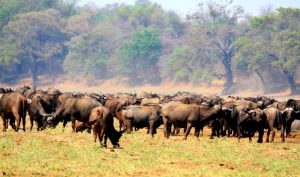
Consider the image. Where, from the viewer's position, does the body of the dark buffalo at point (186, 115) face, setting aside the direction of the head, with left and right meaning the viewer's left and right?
facing to the right of the viewer

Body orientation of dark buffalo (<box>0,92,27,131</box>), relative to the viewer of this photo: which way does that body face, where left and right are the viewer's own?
facing away from the viewer and to the left of the viewer

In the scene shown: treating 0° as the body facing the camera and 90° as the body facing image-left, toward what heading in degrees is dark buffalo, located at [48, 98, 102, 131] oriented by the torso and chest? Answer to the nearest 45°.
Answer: approximately 90°

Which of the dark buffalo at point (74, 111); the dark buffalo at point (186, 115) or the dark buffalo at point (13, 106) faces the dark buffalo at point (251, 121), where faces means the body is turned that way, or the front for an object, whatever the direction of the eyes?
the dark buffalo at point (186, 115)

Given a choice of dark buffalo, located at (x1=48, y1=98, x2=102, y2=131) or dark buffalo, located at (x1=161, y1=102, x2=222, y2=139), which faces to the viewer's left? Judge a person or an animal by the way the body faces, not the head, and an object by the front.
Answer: dark buffalo, located at (x1=48, y1=98, x2=102, y2=131)

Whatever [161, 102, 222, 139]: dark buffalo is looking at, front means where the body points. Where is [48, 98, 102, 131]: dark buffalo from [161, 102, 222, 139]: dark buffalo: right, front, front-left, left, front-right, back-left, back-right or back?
back

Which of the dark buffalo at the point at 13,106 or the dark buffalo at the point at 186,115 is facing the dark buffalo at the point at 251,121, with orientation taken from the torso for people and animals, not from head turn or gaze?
the dark buffalo at the point at 186,115

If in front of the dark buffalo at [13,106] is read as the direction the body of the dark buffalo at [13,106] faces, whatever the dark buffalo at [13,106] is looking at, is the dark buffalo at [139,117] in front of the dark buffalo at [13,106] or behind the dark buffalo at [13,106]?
behind

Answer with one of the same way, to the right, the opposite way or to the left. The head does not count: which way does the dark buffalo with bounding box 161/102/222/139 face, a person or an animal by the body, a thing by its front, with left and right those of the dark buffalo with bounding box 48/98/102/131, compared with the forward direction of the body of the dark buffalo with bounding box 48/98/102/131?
the opposite way

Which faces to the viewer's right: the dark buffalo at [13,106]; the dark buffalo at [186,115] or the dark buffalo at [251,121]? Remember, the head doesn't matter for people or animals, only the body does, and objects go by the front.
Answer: the dark buffalo at [186,115]

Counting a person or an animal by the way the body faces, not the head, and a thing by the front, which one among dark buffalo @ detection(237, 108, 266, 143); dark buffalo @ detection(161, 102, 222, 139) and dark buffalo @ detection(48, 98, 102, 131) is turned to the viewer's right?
dark buffalo @ detection(161, 102, 222, 139)

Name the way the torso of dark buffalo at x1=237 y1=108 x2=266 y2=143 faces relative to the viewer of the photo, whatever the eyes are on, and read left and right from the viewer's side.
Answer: facing the viewer and to the left of the viewer

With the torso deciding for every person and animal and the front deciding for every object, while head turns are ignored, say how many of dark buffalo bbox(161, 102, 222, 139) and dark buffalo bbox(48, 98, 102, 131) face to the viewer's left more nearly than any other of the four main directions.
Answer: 1
